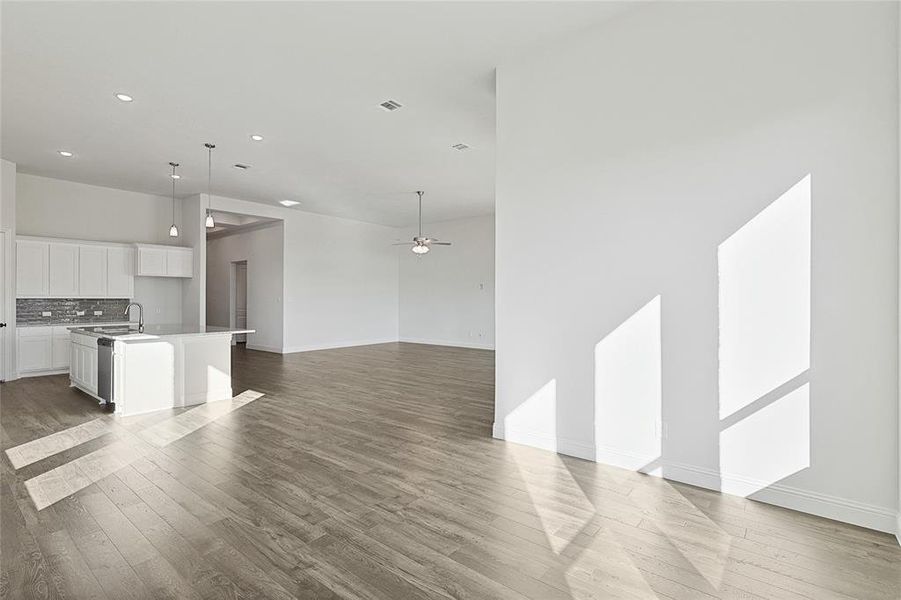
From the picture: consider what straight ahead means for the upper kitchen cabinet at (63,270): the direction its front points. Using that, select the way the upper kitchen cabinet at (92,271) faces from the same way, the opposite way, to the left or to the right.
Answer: the same way

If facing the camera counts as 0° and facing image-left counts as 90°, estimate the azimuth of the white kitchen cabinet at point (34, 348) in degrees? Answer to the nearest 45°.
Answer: approximately 0°

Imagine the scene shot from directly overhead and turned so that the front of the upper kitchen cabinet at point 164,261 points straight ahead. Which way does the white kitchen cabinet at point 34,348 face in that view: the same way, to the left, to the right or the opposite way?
the same way

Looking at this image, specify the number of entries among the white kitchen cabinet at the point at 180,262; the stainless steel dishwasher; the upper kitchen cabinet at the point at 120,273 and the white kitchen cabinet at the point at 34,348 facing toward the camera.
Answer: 3

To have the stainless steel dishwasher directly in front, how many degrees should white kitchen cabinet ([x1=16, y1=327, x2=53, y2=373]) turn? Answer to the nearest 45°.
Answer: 0° — it already faces it

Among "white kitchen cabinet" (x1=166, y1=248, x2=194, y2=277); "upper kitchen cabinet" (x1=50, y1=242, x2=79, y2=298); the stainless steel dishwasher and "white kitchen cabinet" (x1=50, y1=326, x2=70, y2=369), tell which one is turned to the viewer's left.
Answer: the stainless steel dishwasher

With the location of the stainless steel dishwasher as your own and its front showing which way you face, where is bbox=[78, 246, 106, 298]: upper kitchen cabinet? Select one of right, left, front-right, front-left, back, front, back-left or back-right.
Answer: right

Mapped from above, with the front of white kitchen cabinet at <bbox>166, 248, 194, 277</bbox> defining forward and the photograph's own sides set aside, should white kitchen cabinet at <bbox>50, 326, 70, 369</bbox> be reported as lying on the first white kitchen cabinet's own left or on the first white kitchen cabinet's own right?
on the first white kitchen cabinet's own right

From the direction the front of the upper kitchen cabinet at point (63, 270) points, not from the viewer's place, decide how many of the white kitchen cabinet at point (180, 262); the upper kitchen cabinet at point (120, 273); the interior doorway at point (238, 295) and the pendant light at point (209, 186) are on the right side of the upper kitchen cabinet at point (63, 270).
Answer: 0

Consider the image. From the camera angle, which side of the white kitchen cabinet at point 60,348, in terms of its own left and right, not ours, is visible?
front

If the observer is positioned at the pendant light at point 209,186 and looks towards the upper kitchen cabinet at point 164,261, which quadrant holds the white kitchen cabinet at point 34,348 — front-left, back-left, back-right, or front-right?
front-left

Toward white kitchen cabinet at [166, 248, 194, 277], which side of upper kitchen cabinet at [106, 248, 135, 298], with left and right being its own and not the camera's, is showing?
left

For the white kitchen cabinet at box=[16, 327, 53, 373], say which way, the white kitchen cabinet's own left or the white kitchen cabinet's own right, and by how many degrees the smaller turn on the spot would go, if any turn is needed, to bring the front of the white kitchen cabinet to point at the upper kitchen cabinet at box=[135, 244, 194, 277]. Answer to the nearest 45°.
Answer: approximately 90° to the white kitchen cabinet's own left

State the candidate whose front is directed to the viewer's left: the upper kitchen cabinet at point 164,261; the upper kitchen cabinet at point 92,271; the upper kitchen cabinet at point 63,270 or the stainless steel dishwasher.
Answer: the stainless steel dishwasher

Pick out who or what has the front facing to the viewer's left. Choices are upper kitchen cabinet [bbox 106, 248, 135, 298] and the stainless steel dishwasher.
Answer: the stainless steel dishwasher

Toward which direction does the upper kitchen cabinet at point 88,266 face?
toward the camera

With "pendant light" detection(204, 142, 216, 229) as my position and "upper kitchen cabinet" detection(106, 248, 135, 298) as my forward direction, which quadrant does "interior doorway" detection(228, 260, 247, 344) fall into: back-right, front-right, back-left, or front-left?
front-right

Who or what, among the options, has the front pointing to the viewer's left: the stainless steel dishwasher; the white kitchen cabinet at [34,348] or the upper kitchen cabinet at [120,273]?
the stainless steel dishwasher

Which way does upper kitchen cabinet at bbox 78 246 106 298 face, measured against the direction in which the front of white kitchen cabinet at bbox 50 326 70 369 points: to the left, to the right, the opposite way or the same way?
the same way

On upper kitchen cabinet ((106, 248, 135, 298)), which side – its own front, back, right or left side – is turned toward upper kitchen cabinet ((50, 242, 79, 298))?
right
